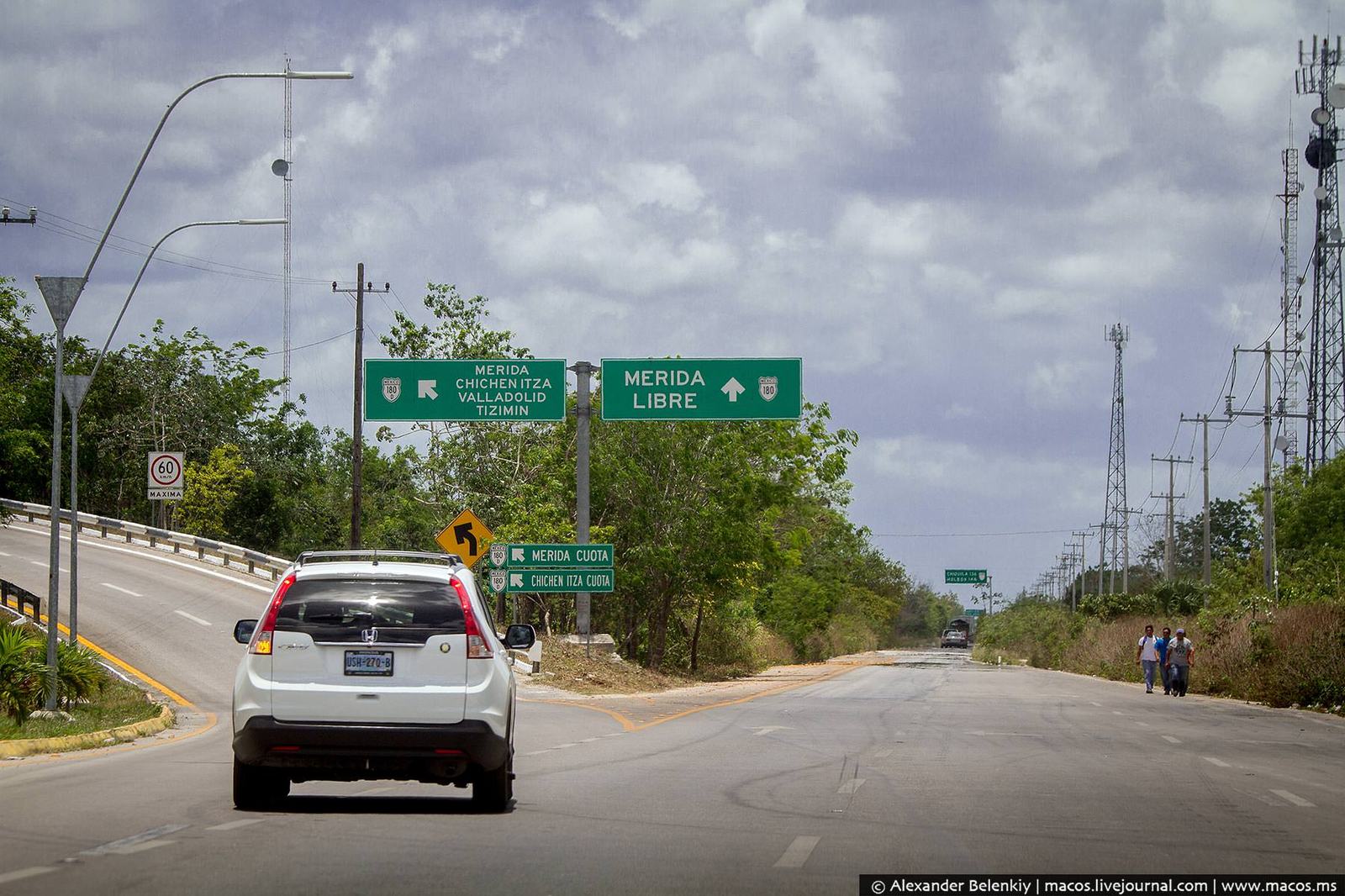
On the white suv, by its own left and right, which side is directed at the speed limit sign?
front

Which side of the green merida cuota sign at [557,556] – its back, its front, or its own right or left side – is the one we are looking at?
front

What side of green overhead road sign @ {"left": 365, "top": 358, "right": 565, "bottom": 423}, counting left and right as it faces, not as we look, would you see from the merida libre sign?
left

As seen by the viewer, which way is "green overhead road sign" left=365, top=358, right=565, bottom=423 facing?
toward the camera

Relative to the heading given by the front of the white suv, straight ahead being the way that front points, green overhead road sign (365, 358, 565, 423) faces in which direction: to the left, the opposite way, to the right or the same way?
the opposite way

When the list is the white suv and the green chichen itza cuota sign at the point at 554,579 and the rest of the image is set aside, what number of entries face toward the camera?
1

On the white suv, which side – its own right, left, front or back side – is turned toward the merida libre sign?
front

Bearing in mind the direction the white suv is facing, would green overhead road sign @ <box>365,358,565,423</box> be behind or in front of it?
in front

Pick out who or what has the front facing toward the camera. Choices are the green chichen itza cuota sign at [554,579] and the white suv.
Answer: the green chichen itza cuota sign

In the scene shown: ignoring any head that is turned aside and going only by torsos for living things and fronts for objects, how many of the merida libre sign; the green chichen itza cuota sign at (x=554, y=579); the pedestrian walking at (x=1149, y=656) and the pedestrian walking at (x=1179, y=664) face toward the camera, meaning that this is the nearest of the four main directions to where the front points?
4

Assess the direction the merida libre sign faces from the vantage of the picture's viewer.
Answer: facing the viewer

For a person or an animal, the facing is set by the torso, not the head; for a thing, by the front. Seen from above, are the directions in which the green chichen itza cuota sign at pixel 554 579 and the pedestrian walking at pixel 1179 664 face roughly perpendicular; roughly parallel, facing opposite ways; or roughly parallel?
roughly parallel

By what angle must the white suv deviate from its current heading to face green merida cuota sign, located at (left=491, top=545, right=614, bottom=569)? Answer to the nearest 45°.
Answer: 0° — it already faces it
